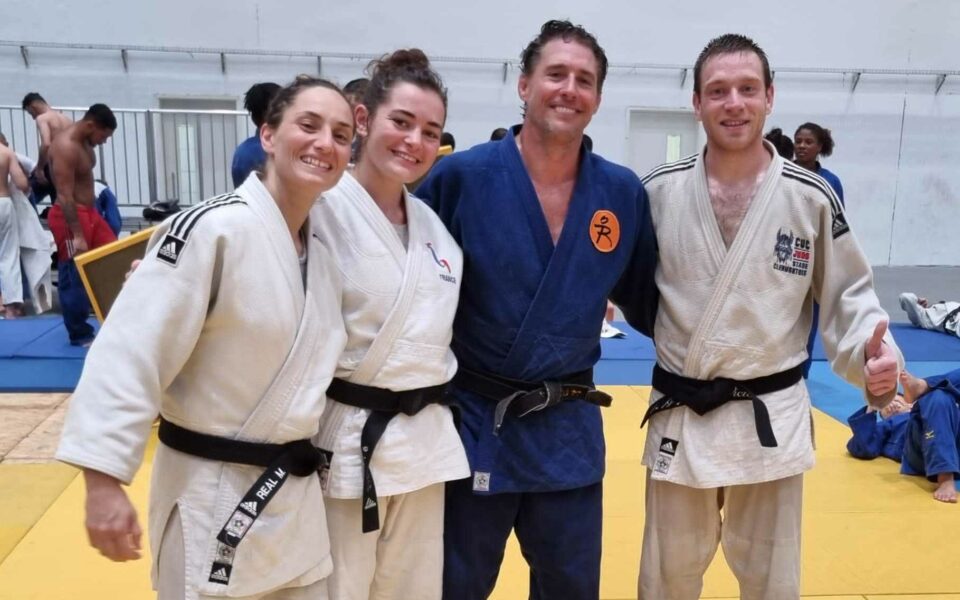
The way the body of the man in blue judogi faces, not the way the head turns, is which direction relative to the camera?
toward the camera

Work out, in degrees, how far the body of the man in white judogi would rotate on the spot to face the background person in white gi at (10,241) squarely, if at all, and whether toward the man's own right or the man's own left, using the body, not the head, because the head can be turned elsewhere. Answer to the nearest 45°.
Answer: approximately 135° to the man's own right

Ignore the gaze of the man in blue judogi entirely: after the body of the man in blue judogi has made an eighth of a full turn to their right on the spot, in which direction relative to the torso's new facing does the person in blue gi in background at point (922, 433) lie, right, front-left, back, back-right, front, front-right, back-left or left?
back

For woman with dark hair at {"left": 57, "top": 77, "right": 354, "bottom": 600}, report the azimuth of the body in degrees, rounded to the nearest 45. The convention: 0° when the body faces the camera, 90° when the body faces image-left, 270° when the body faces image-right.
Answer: approximately 315°

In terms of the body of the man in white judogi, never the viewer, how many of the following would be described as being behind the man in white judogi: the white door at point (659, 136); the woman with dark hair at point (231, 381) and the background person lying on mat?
2

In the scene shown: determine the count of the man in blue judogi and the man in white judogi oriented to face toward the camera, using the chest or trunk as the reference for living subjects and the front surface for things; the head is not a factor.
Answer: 2

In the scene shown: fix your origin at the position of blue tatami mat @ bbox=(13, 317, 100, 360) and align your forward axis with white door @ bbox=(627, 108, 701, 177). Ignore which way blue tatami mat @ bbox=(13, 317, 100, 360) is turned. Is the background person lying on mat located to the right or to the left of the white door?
right

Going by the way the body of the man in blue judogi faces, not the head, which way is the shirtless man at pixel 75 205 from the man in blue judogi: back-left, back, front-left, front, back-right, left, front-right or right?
back-right

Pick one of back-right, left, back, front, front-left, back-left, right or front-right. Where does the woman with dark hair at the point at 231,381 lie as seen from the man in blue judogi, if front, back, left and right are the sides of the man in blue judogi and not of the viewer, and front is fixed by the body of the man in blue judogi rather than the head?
front-right

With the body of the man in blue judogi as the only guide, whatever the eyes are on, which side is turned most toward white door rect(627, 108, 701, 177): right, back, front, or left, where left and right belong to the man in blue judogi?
back

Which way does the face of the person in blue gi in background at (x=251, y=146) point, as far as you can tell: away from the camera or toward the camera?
away from the camera

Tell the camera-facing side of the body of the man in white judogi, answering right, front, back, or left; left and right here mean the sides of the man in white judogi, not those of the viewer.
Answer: front

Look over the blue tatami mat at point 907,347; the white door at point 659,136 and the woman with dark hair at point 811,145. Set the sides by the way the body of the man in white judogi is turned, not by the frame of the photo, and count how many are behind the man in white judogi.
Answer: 3

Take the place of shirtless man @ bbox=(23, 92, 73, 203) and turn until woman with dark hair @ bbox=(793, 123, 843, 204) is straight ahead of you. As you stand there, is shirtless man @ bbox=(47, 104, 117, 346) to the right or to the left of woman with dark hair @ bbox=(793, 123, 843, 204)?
right
